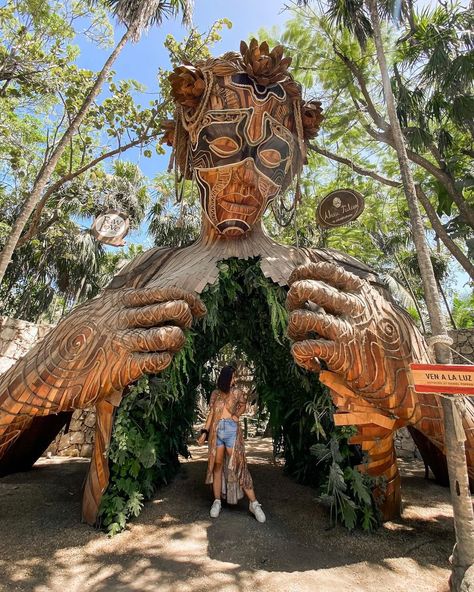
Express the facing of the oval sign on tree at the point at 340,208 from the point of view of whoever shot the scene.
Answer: facing the viewer

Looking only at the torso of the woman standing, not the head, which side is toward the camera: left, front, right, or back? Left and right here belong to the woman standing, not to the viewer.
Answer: front

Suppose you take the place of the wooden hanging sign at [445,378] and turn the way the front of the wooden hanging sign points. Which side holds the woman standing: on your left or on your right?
on your right

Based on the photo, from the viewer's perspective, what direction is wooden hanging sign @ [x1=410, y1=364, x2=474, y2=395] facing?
toward the camera

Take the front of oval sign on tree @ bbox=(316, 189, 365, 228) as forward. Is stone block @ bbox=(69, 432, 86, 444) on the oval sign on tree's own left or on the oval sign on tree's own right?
on the oval sign on tree's own right
